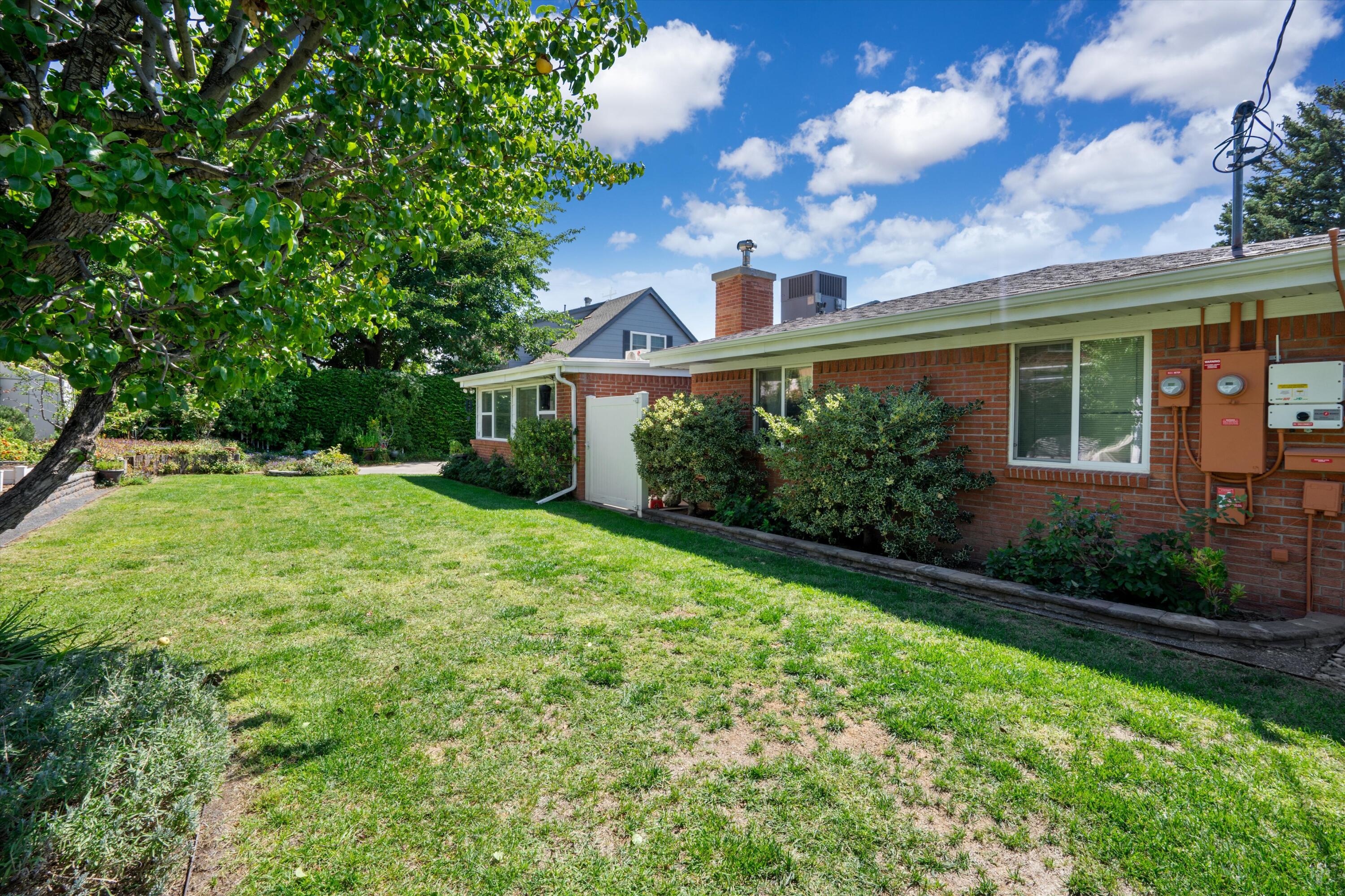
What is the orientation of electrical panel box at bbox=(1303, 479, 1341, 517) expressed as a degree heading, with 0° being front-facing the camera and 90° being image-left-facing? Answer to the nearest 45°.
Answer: approximately 0°

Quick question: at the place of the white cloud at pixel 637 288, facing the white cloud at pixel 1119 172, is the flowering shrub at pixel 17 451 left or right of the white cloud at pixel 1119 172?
right

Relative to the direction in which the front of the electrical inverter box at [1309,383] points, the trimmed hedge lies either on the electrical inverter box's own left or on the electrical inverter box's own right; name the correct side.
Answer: on the electrical inverter box's own right

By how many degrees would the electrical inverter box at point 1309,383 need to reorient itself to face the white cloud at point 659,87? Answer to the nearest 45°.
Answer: approximately 90° to its right

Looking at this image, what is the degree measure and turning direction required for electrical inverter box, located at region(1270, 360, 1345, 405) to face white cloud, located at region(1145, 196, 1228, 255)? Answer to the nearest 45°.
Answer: approximately 180°

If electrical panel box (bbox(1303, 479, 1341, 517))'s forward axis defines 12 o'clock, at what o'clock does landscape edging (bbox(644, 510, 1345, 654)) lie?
The landscape edging is roughly at 2 o'clock from the electrical panel box.
